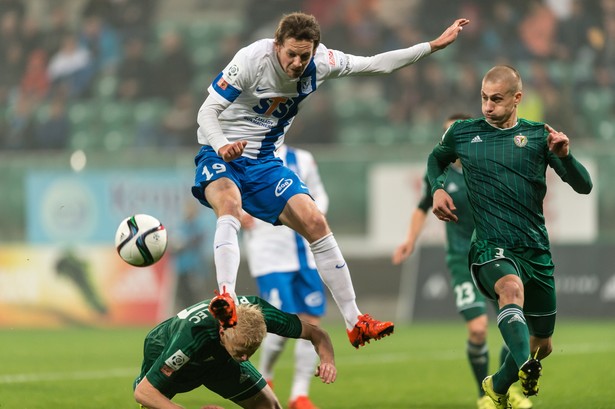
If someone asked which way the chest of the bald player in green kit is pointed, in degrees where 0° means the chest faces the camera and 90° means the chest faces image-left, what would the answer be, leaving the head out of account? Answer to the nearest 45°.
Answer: approximately 0°

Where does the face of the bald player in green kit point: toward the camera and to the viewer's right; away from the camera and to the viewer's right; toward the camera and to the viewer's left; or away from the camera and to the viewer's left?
toward the camera and to the viewer's left

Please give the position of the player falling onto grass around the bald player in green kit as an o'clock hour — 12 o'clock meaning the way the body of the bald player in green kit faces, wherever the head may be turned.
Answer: The player falling onto grass is roughly at 2 o'clock from the bald player in green kit.

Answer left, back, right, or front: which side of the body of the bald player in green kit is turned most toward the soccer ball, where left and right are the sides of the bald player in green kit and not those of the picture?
right
